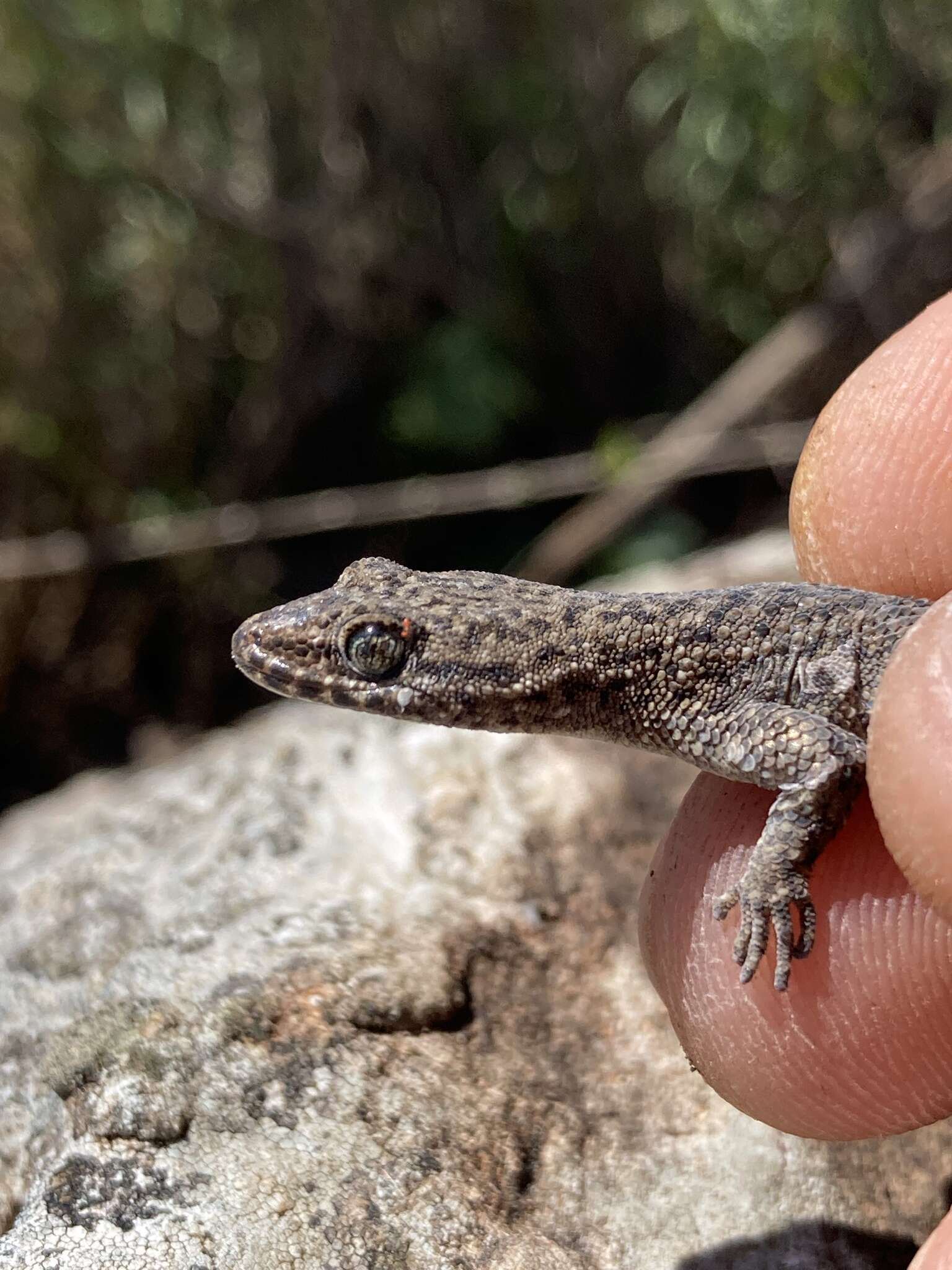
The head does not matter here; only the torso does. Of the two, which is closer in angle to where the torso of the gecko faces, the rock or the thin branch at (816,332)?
the rock

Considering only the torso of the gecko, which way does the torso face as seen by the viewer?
to the viewer's left

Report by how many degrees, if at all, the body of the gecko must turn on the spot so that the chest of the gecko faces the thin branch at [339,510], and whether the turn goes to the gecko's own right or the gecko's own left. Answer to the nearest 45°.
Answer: approximately 90° to the gecko's own right

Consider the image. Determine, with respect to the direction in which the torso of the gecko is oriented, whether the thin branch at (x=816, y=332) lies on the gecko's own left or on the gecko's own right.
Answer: on the gecko's own right
